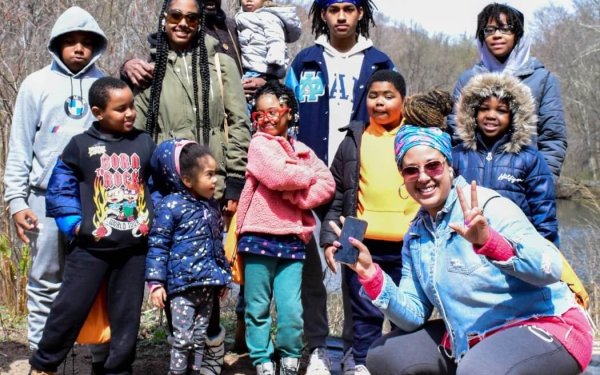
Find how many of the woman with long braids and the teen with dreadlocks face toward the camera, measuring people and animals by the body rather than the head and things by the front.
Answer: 2

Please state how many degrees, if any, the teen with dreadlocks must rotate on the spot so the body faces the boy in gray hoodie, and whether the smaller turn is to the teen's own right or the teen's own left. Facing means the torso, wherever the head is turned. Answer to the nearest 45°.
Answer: approximately 90° to the teen's own right

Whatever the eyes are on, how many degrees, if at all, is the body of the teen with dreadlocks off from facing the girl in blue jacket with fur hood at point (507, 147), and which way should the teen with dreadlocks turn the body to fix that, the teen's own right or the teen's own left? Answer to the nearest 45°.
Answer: approximately 45° to the teen's own left

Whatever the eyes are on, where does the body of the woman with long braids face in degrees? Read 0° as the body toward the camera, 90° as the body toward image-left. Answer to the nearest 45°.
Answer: approximately 0°

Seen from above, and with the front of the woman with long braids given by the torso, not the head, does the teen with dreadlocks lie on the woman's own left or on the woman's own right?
on the woman's own left

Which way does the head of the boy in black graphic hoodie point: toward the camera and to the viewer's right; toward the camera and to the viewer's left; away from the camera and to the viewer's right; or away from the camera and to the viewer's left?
toward the camera and to the viewer's right
